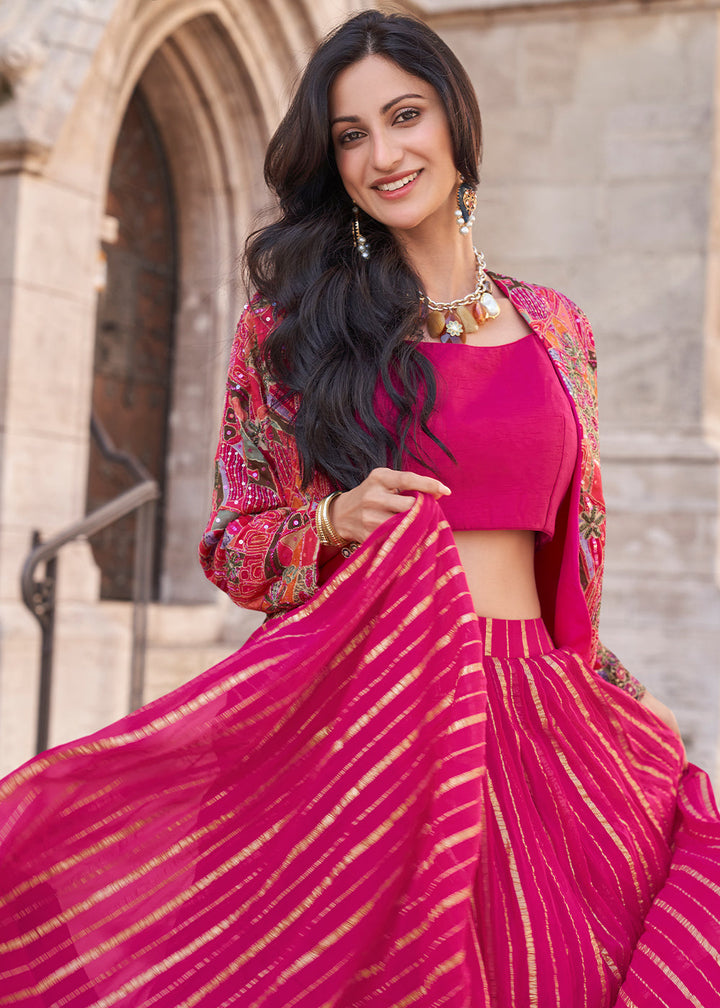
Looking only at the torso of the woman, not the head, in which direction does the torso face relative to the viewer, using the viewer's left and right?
facing the viewer and to the right of the viewer
